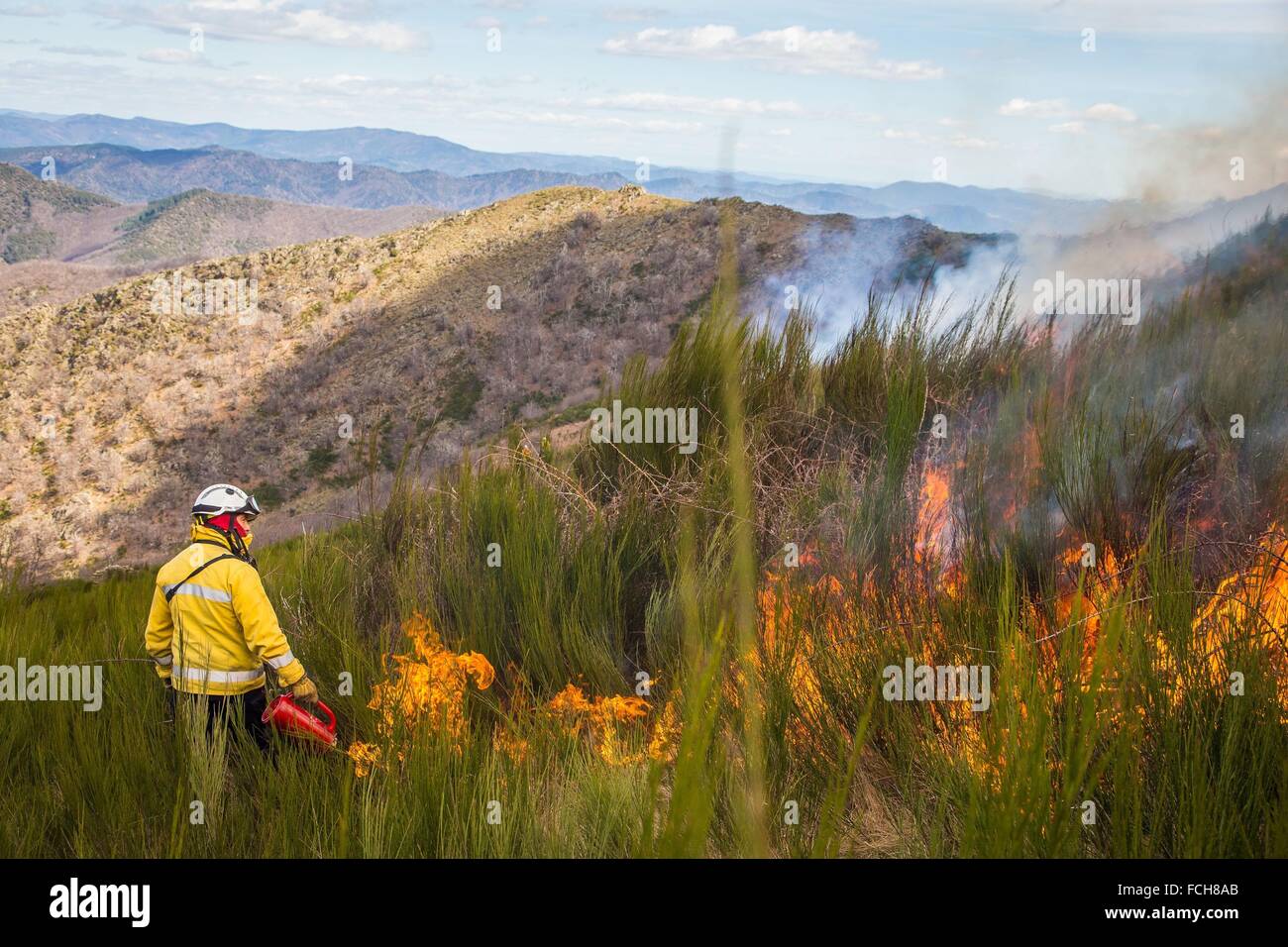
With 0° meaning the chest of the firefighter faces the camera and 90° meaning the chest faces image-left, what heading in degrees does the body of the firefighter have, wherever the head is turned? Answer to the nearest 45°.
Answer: approximately 225°

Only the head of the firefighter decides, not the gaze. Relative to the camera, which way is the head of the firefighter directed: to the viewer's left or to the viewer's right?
to the viewer's right
